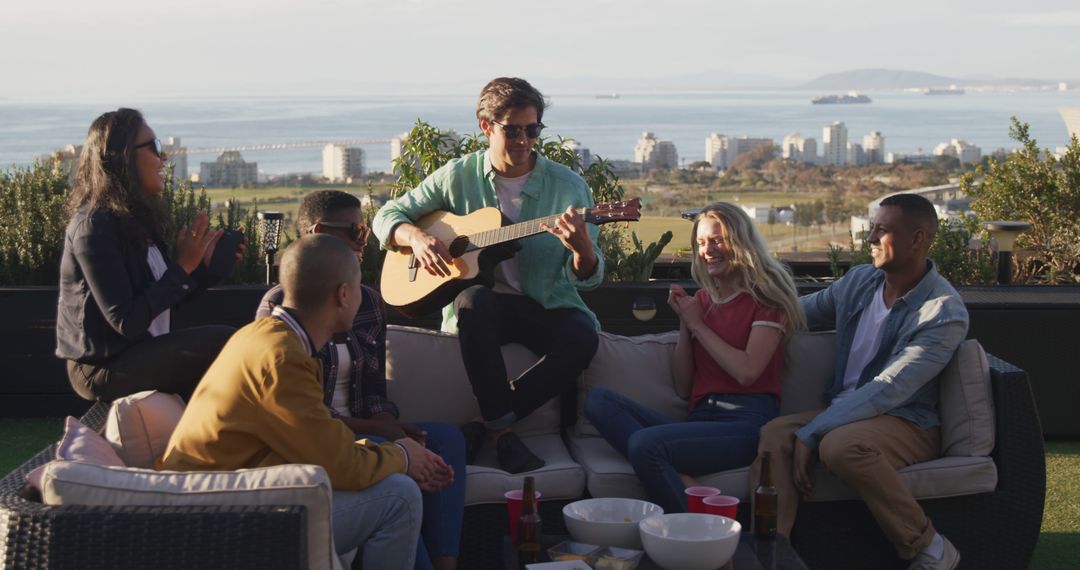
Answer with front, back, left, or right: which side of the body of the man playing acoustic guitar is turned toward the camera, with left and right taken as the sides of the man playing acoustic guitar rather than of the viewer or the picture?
front

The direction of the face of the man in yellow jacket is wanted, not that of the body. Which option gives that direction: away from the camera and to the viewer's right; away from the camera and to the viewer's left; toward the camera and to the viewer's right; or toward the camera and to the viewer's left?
away from the camera and to the viewer's right

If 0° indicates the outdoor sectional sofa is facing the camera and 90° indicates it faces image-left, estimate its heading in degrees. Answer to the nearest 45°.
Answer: approximately 0°

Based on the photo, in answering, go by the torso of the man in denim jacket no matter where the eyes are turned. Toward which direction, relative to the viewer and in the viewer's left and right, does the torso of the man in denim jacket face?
facing the viewer and to the left of the viewer

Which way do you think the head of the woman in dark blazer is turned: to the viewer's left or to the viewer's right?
to the viewer's right

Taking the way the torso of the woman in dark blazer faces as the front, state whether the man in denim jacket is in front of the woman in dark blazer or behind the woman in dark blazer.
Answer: in front

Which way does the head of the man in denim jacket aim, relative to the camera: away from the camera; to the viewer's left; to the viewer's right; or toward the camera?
to the viewer's left

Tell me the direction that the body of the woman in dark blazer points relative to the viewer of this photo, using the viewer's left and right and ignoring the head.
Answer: facing to the right of the viewer

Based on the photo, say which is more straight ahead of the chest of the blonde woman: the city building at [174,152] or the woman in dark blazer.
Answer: the woman in dark blazer

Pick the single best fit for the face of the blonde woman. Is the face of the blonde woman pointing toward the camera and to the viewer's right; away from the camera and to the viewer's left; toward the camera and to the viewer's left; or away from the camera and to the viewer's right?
toward the camera and to the viewer's left

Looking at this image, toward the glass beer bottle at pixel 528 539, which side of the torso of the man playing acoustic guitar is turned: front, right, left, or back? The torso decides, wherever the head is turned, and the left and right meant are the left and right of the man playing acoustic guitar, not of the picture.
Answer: front

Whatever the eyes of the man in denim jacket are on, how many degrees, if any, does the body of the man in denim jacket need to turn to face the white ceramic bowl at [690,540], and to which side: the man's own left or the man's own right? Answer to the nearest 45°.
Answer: approximately 45° to the man's own left

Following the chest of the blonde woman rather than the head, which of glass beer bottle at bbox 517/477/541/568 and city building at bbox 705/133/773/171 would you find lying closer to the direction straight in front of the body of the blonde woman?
the glass beer bottle

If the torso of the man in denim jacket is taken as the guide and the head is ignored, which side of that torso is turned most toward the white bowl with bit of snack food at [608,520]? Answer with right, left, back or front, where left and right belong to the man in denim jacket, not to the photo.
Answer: front

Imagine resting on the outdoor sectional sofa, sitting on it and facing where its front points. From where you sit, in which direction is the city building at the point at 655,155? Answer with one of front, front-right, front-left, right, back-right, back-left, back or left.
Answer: back

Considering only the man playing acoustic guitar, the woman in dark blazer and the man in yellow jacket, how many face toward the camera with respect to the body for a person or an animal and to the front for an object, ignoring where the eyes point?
1
